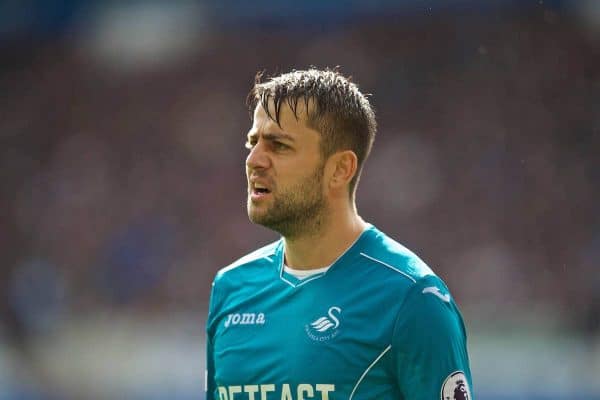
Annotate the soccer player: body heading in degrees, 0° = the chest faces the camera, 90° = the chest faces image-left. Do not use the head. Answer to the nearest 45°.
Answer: approximately 45°
